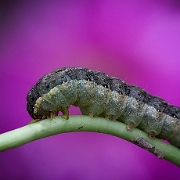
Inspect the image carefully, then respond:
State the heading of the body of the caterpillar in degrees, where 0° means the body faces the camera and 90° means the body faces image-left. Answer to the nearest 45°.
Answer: approximately 90°
